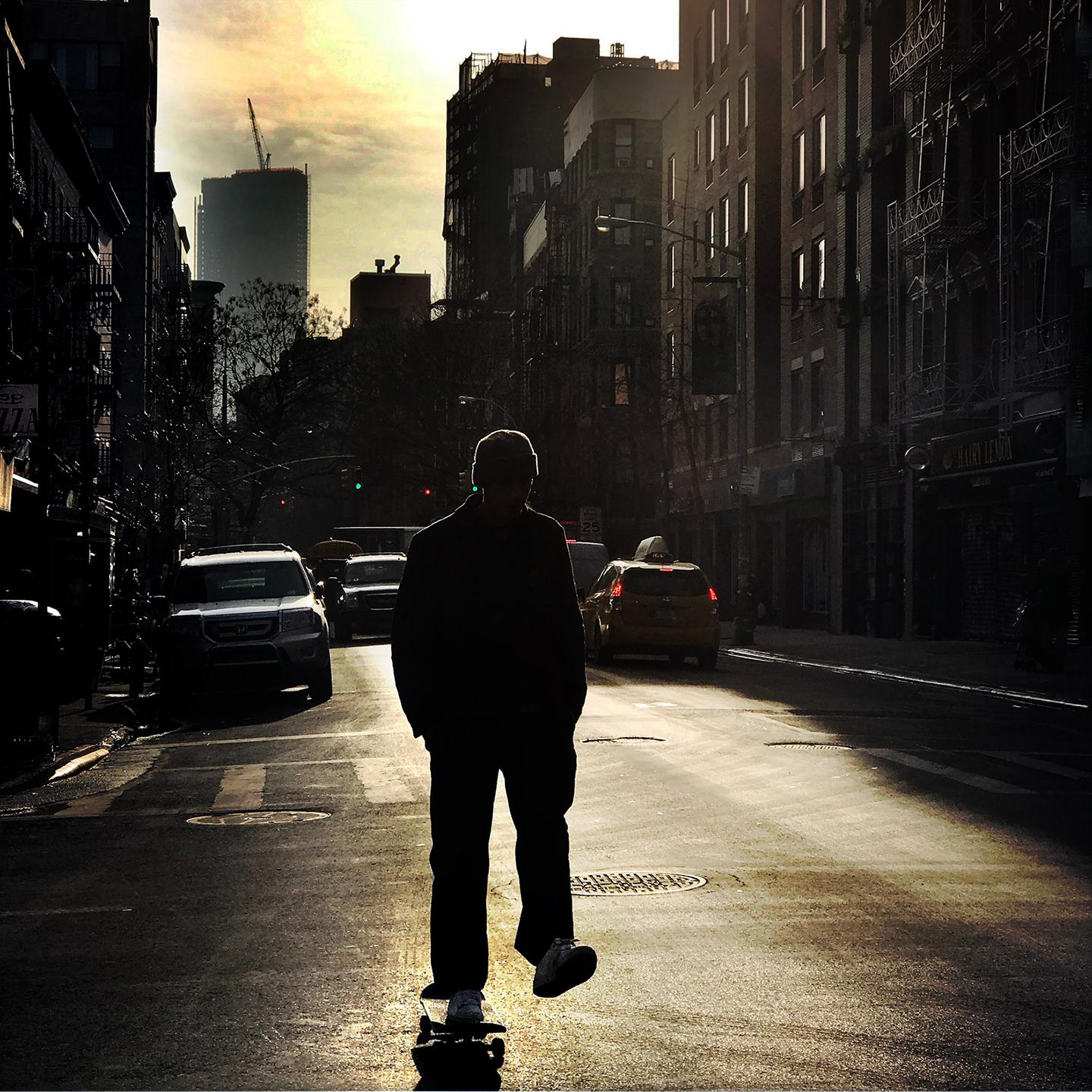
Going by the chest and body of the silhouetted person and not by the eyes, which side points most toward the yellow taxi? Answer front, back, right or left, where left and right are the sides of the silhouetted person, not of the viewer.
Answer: back

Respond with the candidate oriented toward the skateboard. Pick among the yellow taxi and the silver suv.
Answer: the silver suv

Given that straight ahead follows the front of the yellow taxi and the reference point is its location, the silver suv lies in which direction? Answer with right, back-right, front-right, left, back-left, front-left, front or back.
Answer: back-left

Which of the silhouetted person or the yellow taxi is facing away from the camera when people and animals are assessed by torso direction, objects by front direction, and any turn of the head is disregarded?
the yellow taxi

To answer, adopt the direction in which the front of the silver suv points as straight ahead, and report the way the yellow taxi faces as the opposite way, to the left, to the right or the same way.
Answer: the opposite way

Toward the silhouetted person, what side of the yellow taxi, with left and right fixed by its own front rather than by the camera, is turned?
back

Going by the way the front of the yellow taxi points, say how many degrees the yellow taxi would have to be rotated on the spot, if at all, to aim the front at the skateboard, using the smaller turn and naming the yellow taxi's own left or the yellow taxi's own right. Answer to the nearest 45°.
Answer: approximately 180°

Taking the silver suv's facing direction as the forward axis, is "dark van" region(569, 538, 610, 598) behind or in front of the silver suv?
behind

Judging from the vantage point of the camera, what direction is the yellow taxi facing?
facing away from the viewer

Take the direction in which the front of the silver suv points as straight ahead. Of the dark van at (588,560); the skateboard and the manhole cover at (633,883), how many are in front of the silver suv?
2

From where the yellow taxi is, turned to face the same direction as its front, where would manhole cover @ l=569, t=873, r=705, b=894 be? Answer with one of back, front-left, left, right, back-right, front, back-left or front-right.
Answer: back

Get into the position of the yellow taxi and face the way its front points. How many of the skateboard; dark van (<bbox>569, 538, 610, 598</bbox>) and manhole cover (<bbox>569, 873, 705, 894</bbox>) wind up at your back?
2

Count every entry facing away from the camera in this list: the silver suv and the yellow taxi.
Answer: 1
